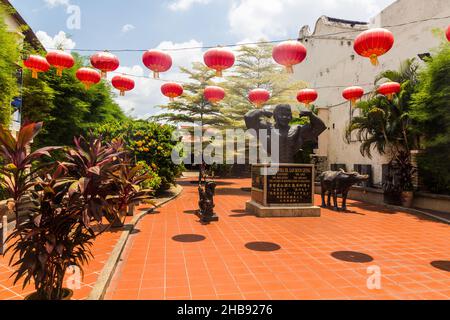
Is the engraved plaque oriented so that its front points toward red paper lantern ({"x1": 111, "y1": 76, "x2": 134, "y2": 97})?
no

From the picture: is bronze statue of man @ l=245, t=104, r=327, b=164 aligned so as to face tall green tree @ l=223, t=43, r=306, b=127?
no

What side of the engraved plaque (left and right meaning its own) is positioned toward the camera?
front

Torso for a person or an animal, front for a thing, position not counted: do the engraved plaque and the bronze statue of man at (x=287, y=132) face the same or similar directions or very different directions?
same or similar directions

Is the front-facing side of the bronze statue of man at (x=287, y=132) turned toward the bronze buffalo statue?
no

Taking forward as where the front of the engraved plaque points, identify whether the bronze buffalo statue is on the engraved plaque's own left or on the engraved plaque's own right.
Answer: on the engraved plaque's own left

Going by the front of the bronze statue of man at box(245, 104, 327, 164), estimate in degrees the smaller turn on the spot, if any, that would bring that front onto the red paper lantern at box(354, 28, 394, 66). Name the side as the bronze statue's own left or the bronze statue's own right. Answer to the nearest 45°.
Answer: approximately 45° to the bronze statue's own left

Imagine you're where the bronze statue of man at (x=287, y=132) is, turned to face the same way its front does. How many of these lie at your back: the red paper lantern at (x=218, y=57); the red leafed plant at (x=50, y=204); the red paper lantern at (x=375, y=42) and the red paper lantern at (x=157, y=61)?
0

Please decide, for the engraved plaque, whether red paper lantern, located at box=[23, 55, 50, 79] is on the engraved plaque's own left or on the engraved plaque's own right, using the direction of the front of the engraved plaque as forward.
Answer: on the engraved plaque's own right

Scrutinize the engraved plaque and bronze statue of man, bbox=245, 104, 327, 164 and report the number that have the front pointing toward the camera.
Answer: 2

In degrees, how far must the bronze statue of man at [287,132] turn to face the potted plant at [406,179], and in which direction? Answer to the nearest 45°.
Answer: approximately 135° to its left

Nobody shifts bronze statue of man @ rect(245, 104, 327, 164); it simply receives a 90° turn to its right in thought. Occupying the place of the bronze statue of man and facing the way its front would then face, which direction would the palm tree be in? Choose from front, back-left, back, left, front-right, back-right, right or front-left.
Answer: back-right

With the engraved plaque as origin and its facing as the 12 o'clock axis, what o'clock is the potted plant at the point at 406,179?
The potted plant is roughly at 8 o'clock from the engraved plaque.

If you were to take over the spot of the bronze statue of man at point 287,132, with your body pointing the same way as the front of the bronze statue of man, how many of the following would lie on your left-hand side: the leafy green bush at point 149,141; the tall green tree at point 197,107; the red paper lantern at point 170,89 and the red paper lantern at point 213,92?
0
